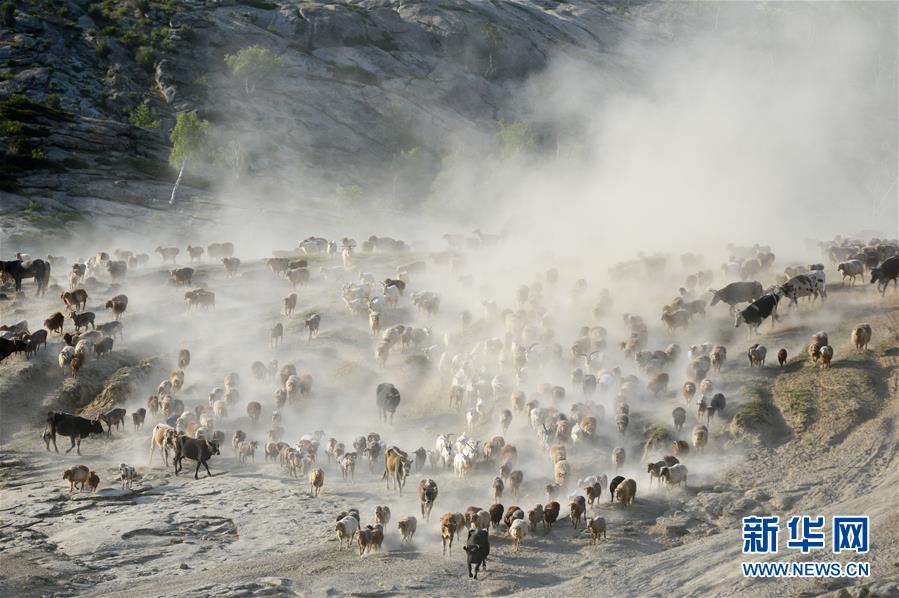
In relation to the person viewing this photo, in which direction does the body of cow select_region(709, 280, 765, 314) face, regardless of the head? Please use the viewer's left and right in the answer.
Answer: facing to the left of the viewer

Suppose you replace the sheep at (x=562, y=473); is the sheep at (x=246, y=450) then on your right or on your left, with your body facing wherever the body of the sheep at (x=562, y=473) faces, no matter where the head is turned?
on your right

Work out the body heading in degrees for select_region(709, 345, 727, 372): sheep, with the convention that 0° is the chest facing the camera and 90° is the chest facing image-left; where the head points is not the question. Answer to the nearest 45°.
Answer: approximately 0°

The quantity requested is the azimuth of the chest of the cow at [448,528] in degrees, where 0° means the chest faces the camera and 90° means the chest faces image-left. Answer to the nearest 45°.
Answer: approximately 0°

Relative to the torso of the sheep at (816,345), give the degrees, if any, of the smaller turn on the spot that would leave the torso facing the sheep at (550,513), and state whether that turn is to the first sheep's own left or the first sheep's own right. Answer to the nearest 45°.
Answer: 0° — it already faces it

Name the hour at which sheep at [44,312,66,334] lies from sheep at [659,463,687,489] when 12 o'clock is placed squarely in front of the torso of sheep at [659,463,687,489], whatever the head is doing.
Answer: sheep at [44,312,66,334] is roughly at 2 o'clock from sheep at [659,463,687,489].

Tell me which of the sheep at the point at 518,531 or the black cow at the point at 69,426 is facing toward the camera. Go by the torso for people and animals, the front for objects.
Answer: the sheep

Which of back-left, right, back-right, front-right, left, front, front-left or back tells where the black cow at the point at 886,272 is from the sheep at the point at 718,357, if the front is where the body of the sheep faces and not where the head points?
back-left

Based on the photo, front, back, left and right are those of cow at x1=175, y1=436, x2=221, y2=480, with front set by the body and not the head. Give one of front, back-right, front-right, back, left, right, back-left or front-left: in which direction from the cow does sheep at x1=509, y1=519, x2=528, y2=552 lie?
front

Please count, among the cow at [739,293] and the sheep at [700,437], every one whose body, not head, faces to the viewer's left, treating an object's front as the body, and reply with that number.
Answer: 1

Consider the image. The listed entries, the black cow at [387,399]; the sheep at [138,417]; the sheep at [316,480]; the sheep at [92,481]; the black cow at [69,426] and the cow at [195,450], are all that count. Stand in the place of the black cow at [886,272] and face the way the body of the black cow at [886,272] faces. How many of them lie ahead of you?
6

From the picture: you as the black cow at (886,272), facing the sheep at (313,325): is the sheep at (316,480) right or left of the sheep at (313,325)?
left

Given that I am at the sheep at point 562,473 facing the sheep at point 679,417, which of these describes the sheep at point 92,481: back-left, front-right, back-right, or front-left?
back-left

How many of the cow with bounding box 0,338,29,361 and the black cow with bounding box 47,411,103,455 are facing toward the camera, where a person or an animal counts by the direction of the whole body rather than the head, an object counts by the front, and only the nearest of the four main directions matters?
0

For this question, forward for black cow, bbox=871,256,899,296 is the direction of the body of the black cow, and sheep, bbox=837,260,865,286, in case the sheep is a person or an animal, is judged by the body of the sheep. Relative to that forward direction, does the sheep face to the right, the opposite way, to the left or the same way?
the same way

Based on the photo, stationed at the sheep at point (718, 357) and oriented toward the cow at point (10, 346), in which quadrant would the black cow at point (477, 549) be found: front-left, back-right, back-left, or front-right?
front-left

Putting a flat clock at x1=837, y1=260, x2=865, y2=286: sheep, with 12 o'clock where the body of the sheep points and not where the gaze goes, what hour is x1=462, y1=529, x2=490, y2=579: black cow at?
The black cow is roughly at 11 o'clock from the sheep.

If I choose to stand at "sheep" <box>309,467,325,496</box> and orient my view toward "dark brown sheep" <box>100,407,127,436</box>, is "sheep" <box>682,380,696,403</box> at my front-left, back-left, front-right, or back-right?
back-right

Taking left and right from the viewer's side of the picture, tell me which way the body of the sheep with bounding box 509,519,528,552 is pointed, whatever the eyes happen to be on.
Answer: facing the viewer

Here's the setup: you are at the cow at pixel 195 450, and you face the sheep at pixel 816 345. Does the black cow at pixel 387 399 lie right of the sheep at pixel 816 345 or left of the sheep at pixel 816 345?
left

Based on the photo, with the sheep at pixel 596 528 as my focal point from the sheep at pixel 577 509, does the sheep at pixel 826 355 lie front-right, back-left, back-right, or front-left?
back-left
